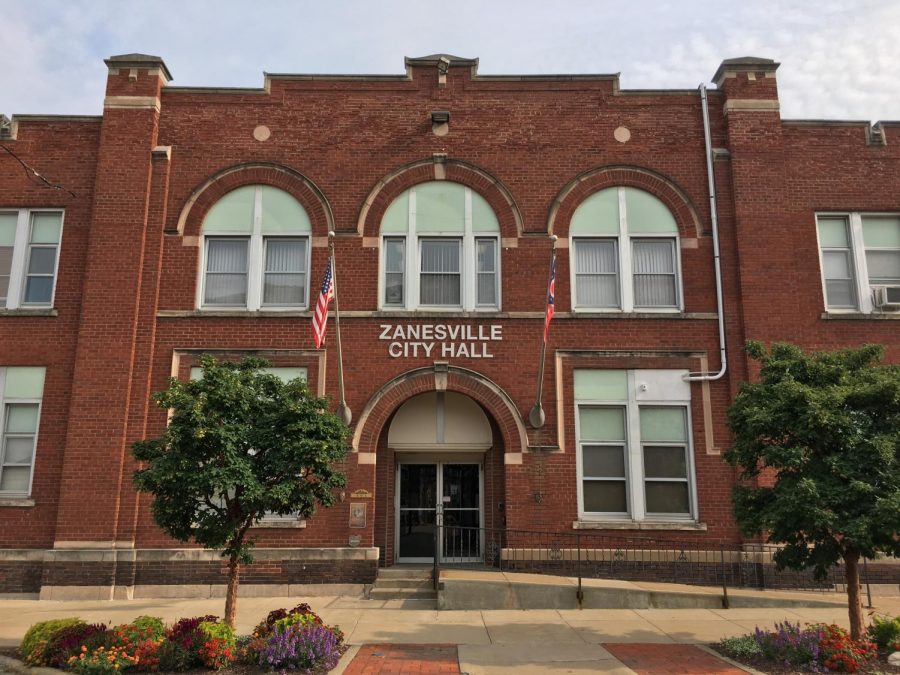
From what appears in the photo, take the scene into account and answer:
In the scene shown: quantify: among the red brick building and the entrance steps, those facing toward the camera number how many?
2

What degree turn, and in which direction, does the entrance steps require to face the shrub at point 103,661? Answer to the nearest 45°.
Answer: approximately 45° to its right

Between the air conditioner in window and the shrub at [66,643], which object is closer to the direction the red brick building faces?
the shrub

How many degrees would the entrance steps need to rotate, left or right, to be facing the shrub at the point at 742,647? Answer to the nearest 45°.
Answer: approximately 45° to its left

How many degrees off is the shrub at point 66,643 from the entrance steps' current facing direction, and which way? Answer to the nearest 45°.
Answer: approximately 45° to its right
